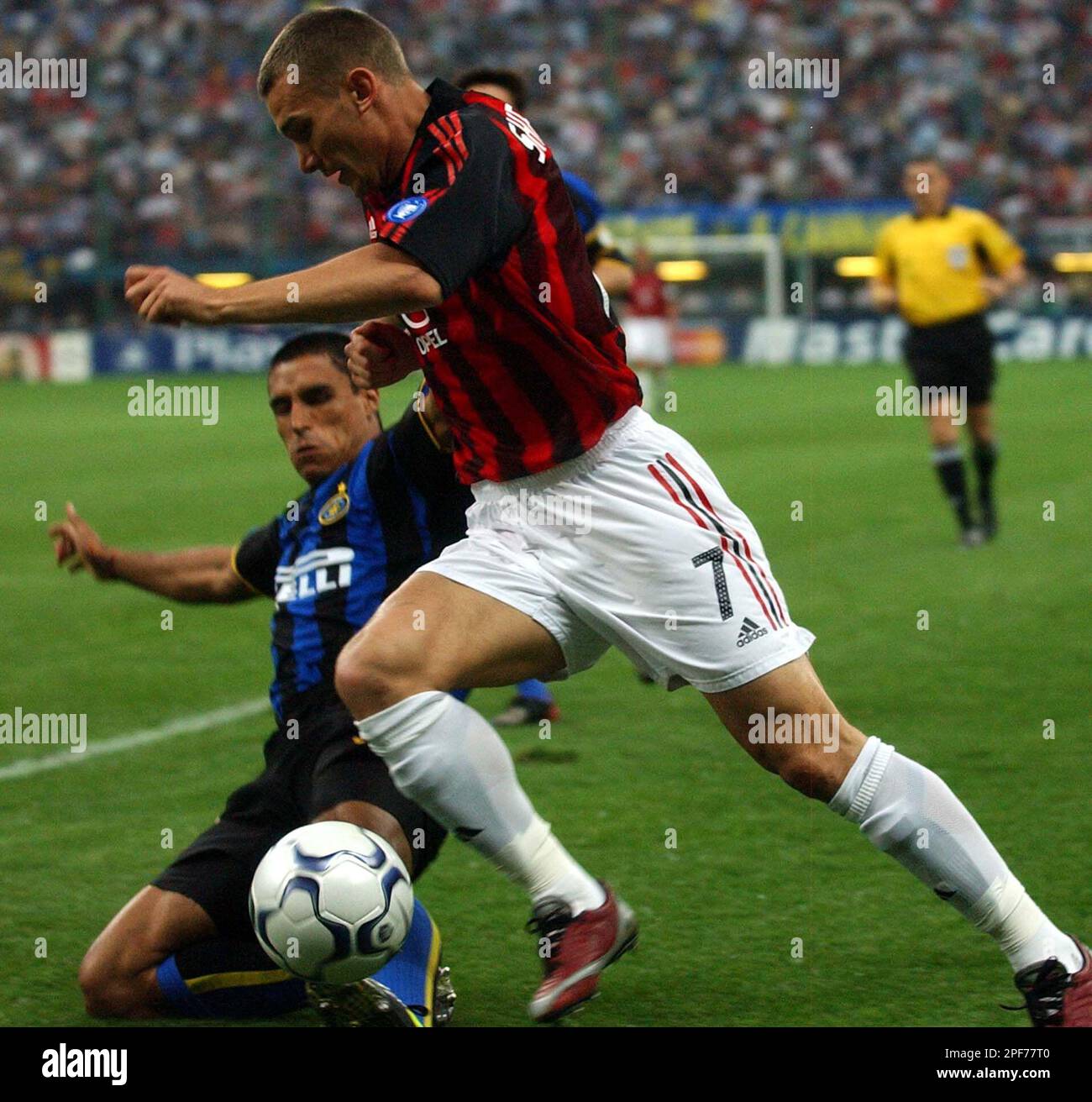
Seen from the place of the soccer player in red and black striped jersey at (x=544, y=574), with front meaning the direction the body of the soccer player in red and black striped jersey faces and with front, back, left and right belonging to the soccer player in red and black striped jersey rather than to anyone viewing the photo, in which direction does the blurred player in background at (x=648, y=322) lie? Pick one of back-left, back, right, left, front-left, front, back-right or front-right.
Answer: right

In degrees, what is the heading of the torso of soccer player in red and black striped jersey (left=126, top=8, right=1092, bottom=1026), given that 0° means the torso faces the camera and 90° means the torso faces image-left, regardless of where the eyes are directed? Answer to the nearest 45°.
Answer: approximately 90°

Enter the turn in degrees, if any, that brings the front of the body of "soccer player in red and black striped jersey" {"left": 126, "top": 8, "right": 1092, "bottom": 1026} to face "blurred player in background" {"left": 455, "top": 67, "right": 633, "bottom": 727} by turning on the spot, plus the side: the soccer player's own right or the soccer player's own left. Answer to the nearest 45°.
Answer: approximately 90° to the soccer player's own right

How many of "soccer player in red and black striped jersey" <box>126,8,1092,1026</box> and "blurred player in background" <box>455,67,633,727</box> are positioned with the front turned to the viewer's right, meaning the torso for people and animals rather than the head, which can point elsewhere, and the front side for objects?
0
